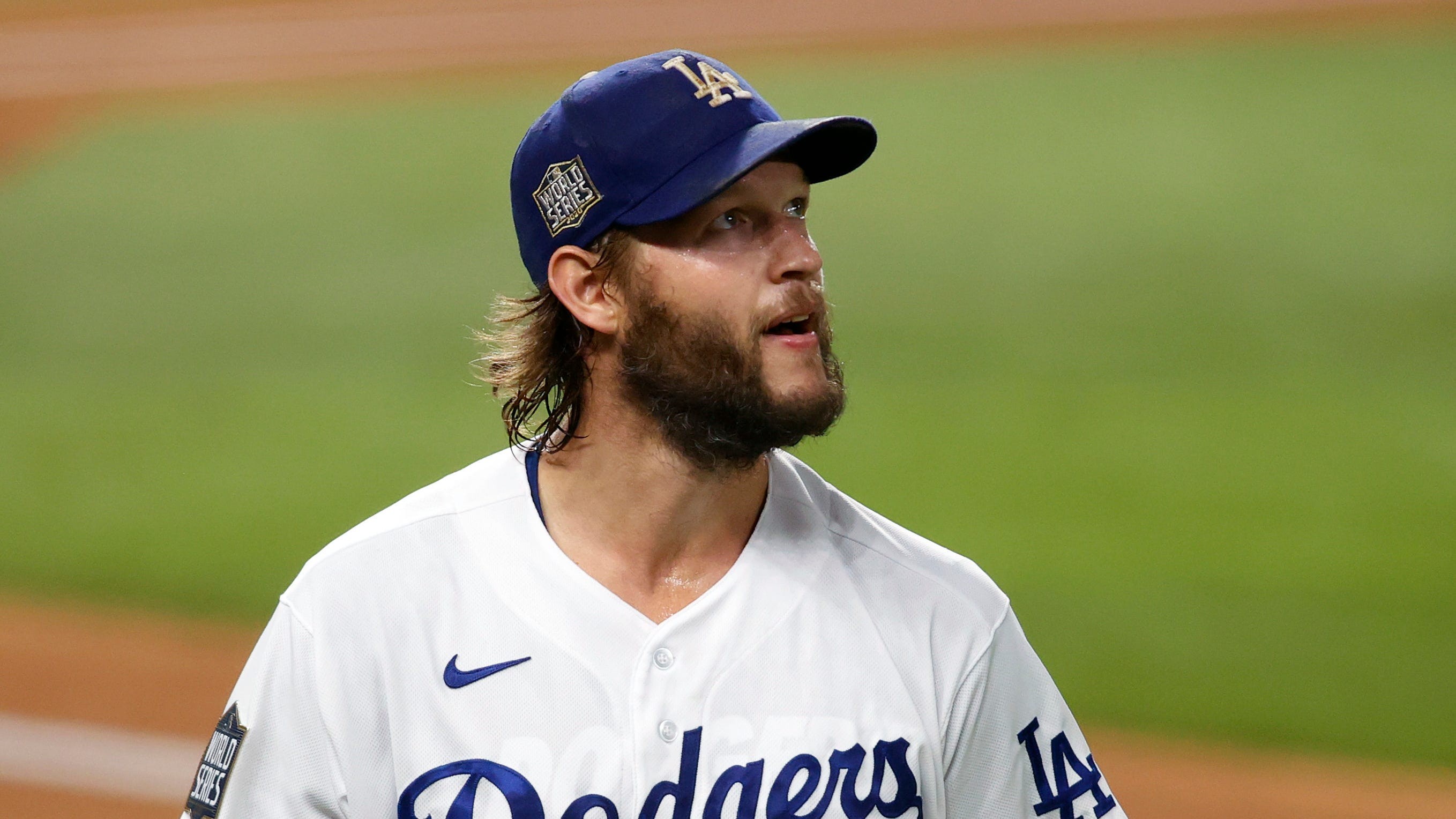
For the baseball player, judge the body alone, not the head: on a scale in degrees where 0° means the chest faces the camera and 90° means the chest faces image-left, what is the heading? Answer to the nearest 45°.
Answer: approximately 0°
